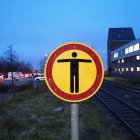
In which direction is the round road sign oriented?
toward the camera
